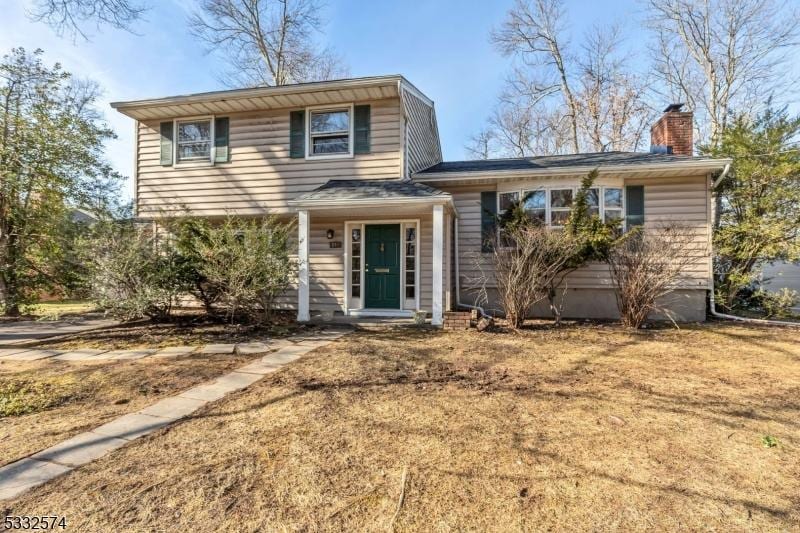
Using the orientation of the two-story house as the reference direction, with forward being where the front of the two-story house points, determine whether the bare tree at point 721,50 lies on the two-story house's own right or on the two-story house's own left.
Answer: on the two-story house's own left

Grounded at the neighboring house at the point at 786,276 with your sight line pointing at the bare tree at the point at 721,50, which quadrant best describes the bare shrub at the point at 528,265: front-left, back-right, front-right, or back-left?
back-left

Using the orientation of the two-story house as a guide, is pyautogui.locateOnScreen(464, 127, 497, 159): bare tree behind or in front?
behind

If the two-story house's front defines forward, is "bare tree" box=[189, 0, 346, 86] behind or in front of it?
behind

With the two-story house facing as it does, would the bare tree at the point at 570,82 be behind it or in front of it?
behind

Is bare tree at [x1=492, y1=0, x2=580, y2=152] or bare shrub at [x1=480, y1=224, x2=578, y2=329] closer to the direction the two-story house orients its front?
the bare shrub

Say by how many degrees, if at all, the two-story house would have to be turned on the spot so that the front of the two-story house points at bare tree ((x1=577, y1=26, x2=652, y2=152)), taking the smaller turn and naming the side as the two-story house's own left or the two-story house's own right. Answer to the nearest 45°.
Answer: approximately 135° to the two-story house's own left

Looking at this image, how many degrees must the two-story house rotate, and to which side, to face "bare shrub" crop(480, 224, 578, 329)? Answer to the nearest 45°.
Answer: approximately 45° to its left

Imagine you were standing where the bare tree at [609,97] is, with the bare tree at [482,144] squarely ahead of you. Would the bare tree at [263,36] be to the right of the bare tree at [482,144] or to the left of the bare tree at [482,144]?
left

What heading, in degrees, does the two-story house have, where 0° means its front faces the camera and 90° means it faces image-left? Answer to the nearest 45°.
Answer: approximately 0°
